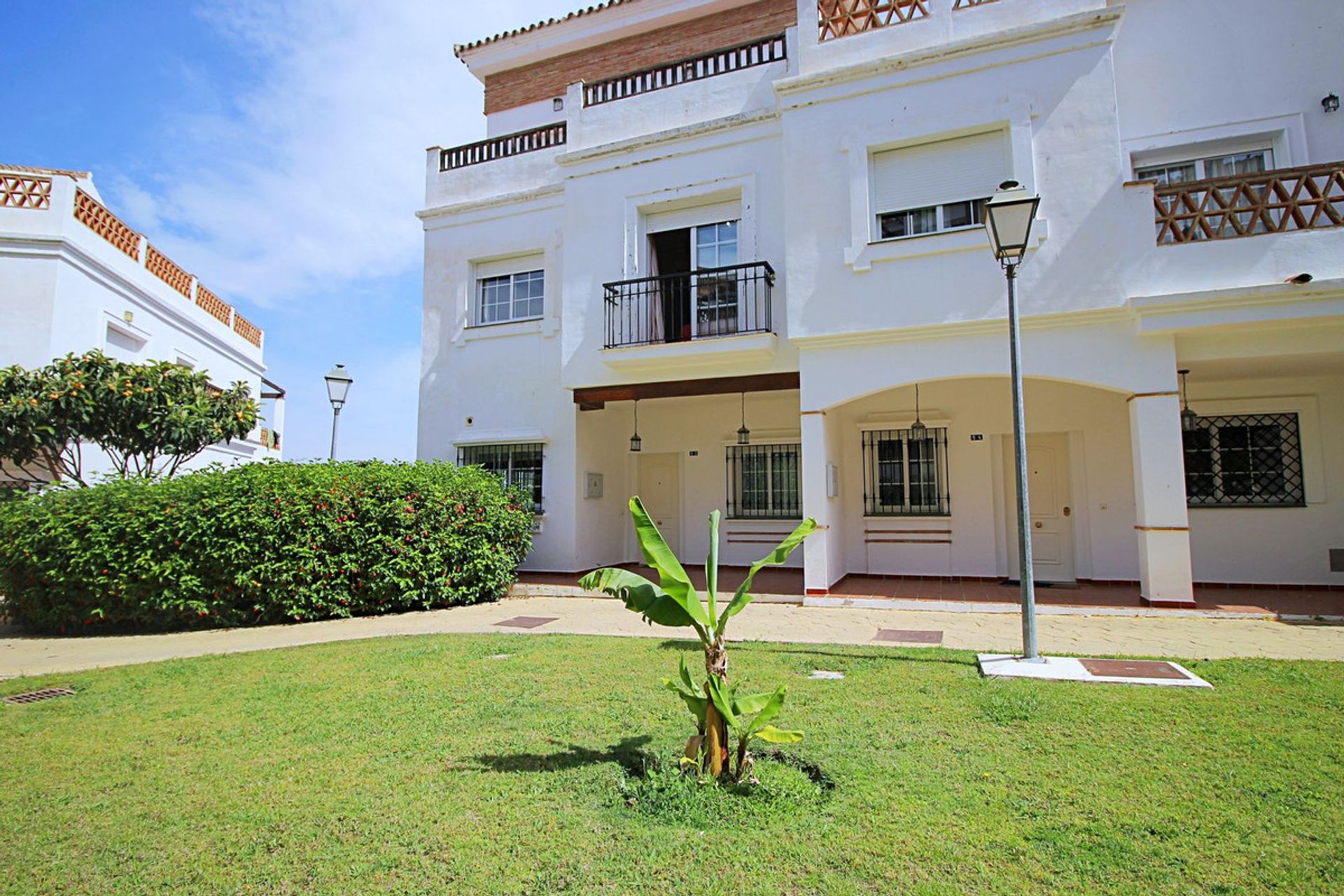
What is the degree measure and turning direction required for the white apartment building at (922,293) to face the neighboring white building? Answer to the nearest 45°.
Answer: approximately 90° to its right

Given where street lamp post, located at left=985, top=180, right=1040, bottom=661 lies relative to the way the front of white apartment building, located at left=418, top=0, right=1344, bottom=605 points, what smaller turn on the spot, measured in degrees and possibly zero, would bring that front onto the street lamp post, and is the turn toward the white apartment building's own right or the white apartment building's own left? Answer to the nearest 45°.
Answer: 0° — it already faces it

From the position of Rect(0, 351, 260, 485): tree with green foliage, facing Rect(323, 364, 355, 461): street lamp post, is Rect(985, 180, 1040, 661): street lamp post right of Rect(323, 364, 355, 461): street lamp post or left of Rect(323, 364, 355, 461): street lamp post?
right

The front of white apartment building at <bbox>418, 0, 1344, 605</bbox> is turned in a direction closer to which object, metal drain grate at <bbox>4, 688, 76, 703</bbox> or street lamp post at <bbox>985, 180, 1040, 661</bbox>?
the street lamp post

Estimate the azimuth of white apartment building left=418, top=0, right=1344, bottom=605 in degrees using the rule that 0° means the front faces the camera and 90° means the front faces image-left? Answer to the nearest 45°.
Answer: approximately 0°

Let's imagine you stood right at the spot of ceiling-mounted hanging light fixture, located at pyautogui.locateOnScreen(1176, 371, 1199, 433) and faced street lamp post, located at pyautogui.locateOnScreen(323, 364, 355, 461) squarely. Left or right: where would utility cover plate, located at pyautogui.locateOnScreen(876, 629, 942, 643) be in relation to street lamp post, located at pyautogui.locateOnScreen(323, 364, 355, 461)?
left

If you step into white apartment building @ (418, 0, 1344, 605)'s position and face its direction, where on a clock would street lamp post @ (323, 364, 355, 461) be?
The street lamp post is roughly at 3 o'clock from the white apartment building.
